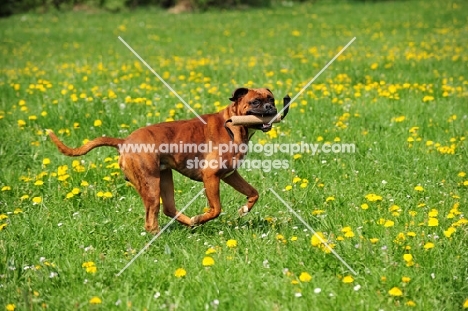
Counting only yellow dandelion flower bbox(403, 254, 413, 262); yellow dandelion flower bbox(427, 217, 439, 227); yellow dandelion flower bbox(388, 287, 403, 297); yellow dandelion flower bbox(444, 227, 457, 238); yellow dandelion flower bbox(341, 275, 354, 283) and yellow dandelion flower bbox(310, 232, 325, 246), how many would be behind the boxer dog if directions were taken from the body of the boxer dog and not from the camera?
0

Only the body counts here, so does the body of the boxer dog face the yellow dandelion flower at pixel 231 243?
no

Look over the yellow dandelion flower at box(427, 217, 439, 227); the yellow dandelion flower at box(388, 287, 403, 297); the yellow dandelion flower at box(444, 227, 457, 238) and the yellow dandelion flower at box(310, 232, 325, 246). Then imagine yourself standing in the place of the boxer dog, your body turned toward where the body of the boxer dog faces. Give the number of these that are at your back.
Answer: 0

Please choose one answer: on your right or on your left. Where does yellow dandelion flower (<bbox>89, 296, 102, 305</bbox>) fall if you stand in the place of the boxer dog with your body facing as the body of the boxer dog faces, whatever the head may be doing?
on your right

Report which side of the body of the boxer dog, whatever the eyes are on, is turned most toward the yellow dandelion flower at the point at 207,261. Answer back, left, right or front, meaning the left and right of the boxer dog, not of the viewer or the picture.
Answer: right

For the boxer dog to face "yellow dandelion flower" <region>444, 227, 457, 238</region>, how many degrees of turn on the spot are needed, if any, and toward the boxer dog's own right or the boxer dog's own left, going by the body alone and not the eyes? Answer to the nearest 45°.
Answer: approximately 45° to the boxer dog's own right

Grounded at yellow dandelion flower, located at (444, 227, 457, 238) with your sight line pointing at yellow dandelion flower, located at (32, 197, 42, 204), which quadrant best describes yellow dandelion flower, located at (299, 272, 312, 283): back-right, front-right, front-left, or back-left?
front-left

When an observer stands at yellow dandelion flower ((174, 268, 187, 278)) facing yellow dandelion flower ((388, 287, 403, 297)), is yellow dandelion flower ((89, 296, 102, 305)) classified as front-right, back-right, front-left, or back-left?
back-right

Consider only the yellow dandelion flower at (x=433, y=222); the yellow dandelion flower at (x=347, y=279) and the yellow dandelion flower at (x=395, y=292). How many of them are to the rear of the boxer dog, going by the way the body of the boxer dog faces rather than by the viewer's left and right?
0

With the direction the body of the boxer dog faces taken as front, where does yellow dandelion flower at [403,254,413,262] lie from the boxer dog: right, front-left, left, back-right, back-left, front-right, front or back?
front-right

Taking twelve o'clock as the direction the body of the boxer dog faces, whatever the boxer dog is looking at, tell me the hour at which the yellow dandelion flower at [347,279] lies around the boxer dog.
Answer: The yellow dandelion flower is roughly at 2 o'clock from the boxer dog.

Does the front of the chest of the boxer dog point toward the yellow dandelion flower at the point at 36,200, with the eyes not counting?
no

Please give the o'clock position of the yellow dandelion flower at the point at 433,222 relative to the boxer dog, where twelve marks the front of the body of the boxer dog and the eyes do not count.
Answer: The yellow dandelion flower is roughly at 1 o'clock from the boxer dog.

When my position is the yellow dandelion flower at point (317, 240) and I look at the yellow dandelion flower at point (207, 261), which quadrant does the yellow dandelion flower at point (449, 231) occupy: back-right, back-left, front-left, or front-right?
back-left

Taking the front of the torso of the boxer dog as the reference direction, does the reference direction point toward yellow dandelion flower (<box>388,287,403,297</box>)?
no

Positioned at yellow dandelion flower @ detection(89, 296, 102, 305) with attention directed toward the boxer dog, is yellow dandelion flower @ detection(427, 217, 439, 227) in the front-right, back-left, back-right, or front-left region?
front-right

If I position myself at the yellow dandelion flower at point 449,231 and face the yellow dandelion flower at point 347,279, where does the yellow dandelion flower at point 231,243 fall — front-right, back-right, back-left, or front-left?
front-right

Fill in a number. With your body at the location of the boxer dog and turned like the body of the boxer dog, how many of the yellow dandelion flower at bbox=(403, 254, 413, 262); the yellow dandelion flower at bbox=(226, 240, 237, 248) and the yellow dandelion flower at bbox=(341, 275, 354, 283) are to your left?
0

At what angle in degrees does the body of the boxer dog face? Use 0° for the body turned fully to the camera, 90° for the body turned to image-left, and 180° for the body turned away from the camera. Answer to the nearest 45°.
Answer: approximately 270°
